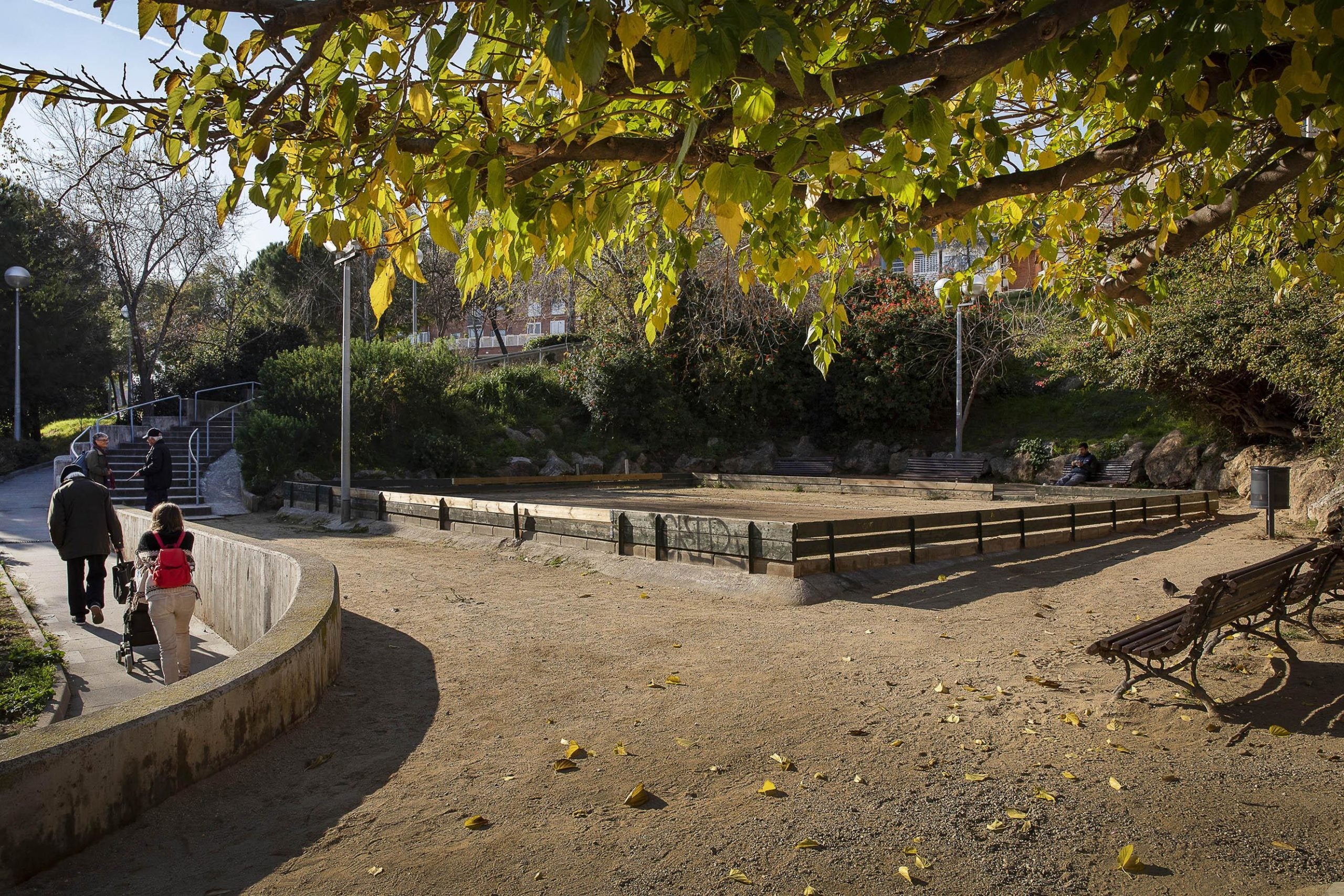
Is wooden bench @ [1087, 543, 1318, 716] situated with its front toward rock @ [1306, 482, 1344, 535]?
no

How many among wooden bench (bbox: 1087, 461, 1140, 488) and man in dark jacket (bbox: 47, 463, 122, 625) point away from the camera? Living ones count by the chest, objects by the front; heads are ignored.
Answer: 1

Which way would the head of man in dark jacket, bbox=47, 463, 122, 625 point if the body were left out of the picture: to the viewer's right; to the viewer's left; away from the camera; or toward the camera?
away from the camera

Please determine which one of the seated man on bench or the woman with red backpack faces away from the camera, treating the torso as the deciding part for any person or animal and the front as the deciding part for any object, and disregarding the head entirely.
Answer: the woman with red backpack

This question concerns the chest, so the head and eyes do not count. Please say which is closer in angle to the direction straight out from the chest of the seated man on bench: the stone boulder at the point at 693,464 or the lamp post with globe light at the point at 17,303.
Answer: the lamp post with globe light

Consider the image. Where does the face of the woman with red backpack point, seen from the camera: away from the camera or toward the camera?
away from the camera

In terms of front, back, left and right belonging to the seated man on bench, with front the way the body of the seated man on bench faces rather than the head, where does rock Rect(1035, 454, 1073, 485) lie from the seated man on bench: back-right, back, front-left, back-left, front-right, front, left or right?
back-right

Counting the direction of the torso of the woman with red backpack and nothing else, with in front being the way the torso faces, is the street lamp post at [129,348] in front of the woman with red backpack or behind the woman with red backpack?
in front

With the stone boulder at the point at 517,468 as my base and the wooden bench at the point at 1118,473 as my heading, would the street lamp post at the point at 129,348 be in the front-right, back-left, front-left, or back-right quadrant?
back-left

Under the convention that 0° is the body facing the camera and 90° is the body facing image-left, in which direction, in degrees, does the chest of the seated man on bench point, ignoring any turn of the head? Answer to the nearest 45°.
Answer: approximately 45°

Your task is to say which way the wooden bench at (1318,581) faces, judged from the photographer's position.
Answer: facing away from the viewer and to the left of the viewer

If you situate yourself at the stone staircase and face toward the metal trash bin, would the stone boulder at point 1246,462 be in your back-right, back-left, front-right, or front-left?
front-left

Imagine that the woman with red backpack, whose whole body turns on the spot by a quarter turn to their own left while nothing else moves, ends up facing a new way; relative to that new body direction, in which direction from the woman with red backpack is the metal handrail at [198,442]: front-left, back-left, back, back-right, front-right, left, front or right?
right

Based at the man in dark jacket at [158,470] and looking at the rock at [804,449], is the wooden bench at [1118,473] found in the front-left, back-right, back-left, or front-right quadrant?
front-right

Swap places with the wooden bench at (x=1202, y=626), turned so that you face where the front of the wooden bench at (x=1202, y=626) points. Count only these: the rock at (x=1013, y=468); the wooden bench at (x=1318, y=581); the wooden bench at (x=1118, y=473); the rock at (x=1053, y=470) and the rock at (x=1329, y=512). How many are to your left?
0

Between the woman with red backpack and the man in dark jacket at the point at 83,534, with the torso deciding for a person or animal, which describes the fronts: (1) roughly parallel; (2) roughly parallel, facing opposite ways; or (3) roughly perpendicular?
roughly parallel

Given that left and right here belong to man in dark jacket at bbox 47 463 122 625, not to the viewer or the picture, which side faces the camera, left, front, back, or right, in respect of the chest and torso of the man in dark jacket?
back

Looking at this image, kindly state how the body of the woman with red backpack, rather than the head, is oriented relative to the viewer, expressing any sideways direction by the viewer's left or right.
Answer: facing away from the viewer

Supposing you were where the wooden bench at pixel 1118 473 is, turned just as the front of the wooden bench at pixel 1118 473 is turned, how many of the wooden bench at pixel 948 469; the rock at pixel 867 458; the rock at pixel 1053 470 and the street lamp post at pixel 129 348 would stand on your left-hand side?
0
